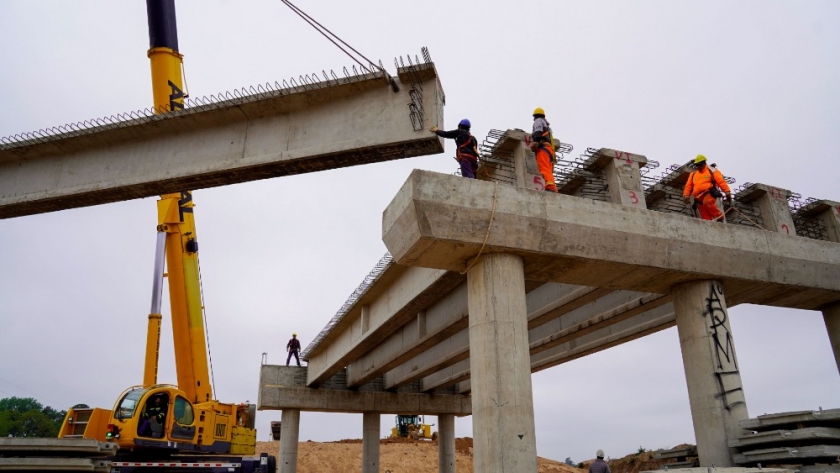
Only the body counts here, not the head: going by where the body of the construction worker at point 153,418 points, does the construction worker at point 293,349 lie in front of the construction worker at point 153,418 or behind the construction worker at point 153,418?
behind

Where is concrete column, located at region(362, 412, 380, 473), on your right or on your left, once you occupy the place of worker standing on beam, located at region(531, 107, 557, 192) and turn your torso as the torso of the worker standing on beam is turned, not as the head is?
on your right

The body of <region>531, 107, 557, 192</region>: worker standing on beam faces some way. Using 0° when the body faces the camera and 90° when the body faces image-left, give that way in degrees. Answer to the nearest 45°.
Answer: approximately 90°
